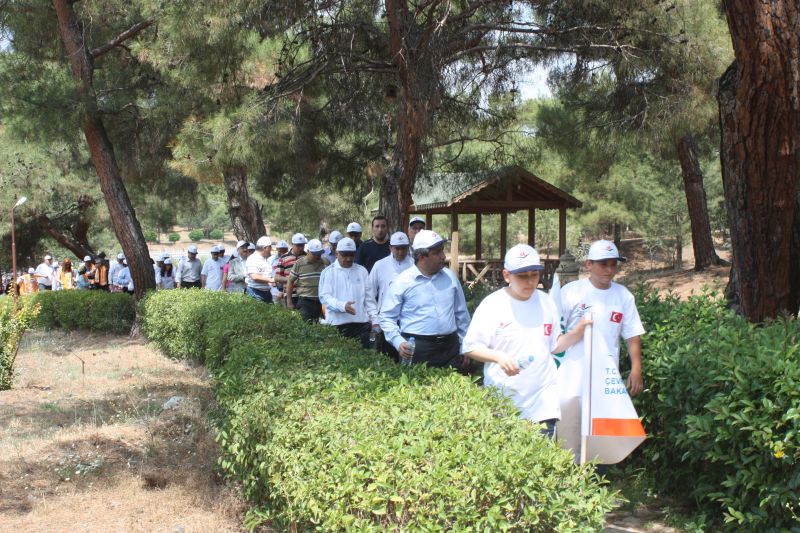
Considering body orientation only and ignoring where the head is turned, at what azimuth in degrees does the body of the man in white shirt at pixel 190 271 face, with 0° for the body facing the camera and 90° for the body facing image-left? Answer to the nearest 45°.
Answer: approximately 315°

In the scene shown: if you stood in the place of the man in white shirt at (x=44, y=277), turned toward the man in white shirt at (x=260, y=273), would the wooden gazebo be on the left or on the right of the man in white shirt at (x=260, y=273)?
left

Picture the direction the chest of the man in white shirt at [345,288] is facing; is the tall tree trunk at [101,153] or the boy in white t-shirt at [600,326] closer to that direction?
the boy in white t-shirt

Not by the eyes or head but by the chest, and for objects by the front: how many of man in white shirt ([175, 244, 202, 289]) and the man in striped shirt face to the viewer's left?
0

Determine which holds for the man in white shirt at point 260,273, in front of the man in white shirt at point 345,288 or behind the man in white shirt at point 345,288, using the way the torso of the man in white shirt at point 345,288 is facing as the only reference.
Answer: behind

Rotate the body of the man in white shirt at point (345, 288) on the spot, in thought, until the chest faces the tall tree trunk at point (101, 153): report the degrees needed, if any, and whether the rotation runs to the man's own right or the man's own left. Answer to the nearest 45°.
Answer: approximately 135° to the man's own right

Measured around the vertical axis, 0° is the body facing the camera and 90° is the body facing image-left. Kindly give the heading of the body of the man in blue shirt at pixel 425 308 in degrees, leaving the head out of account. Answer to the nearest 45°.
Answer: approximately 315°

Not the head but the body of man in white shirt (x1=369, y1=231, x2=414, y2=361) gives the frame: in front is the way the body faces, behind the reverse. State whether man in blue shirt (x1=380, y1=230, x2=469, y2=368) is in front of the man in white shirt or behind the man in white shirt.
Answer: in front

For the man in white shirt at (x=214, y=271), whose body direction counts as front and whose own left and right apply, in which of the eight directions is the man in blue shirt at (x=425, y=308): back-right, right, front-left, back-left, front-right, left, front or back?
front-right
